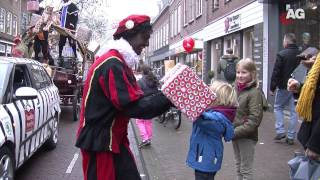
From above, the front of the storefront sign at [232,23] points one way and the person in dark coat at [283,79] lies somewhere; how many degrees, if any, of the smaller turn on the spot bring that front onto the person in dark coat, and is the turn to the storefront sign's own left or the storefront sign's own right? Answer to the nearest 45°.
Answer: approximately 45° to the storefront sign's own left

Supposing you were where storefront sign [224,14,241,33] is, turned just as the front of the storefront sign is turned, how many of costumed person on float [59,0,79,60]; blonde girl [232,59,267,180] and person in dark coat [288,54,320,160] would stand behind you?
0

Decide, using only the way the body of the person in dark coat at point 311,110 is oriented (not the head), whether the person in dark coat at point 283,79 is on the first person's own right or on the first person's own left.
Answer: on the first person's own right

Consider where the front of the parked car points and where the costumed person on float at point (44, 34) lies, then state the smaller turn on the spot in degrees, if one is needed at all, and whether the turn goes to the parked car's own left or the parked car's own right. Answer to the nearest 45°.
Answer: approximately 135° to the parked car's own right

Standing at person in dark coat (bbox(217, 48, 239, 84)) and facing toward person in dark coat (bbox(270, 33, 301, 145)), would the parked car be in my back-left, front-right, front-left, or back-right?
front-right

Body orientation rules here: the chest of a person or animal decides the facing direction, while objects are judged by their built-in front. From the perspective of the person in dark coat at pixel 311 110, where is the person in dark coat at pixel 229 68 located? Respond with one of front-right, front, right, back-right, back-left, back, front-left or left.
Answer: right

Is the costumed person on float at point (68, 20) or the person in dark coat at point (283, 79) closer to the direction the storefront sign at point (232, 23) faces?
the costumed person on float

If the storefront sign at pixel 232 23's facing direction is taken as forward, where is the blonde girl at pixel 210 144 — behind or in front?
in front

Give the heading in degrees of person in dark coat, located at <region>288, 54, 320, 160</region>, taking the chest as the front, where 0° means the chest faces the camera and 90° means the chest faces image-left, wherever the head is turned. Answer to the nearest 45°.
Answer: approximately 90°

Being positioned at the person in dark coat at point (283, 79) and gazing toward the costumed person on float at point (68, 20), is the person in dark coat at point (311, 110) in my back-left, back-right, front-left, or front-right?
back-left

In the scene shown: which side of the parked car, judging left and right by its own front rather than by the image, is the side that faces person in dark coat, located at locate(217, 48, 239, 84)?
back

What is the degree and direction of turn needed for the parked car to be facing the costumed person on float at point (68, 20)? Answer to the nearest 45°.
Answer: approximately 135° to its right

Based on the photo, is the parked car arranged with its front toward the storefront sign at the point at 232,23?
no

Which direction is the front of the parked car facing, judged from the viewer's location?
facing the viewer and to the left of the viewer

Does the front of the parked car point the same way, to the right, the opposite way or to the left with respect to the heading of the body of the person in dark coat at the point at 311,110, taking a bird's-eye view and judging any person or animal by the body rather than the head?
to the left

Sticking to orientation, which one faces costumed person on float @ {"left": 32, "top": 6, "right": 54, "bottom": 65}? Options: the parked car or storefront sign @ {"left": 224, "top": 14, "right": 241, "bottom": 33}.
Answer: the storefront sign

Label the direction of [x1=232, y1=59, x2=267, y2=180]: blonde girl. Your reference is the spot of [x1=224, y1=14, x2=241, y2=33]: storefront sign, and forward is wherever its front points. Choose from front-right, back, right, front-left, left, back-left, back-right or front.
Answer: front-left

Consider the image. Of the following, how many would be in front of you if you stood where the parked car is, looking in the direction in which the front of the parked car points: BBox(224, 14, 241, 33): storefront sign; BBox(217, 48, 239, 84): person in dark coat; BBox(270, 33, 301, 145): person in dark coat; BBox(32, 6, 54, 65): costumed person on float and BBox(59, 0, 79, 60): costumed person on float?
0

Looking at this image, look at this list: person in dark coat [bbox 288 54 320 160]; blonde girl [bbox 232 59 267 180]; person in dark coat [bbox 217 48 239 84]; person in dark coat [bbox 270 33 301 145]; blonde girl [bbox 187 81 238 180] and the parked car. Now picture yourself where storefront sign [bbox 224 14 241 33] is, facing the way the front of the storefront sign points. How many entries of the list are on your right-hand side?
0
